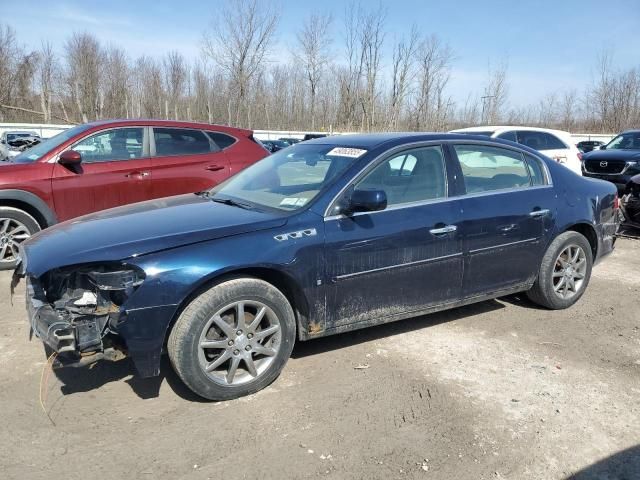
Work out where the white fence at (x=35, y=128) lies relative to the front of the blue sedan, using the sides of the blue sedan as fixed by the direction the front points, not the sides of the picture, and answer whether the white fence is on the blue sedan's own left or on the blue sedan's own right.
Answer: on the blue sedan's own right

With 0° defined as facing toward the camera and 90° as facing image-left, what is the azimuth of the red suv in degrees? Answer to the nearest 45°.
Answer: approximately 90°

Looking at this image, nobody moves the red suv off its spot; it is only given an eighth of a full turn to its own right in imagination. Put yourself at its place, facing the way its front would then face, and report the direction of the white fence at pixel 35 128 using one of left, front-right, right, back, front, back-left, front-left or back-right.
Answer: front-right

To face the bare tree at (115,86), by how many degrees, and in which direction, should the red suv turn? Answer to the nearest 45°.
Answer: approximately 90° to its right

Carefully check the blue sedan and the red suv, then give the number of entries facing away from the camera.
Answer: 0

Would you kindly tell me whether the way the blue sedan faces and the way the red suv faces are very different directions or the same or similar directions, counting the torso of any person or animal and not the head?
same or similar directions

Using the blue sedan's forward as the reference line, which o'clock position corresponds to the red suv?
The red suv is roughly at 3 o'clock from the blue sedan.

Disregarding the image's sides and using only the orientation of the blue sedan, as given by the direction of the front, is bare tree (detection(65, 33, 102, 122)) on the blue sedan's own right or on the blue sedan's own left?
on the blue sedan's own right

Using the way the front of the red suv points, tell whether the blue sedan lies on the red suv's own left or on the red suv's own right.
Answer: on the red suv's own left

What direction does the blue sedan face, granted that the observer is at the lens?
facing the viewer and to the left of the viewer

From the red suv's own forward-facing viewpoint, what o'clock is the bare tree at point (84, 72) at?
The bare tree is roughly at 3 o'clock from the red suv.
